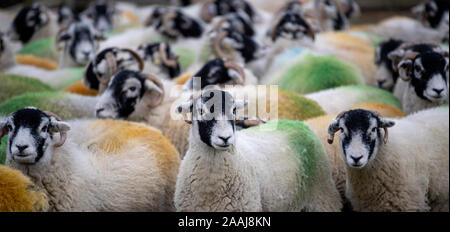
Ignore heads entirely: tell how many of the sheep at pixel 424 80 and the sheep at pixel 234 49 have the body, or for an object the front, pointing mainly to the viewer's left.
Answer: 0

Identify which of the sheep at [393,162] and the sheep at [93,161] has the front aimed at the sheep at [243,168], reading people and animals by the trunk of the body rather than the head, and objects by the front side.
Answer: the sheep at [393,162]

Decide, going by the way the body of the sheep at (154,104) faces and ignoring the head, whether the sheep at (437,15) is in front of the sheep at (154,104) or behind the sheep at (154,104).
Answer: behind

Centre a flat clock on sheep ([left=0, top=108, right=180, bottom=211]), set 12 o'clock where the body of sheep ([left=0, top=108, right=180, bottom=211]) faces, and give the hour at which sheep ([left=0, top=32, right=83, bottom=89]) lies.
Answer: sheep ([left=0, top=32, right=83, bottom=89]) is roughly at 4 o'clock from sheep ([left=0, top=108, right=180, bottom=211]).

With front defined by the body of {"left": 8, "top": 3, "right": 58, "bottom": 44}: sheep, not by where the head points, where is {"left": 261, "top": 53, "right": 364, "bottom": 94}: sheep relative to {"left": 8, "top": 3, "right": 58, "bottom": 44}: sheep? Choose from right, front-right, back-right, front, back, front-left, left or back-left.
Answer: left

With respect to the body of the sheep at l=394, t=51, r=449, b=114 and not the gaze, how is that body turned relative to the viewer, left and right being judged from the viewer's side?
facing the viewer and to the right of the viewer

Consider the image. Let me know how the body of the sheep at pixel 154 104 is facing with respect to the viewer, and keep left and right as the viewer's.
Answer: facing to the left of the viewer
